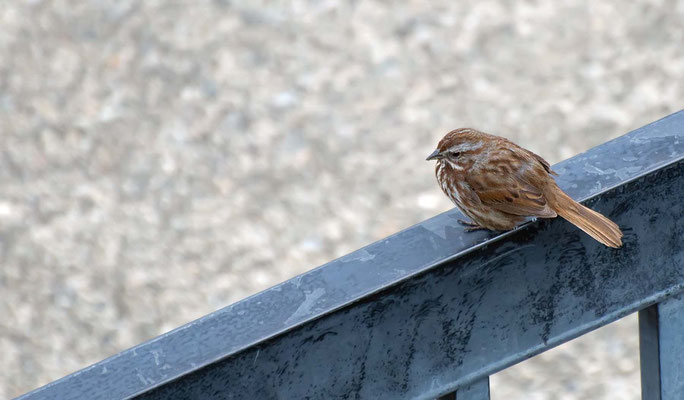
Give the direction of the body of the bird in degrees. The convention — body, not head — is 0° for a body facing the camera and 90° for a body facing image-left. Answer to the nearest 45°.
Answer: approximately 90°
